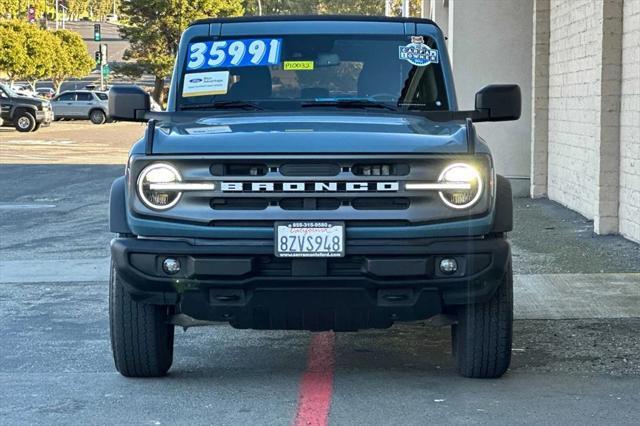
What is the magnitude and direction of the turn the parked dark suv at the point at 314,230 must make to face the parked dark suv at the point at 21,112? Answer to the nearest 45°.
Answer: approximately 180°

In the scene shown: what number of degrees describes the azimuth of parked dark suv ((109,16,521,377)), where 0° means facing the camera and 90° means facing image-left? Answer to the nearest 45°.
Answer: approximately 0°
